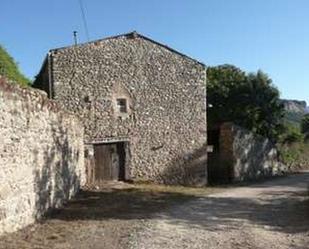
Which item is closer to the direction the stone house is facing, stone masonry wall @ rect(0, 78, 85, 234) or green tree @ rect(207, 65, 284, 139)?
the stone masonry wall

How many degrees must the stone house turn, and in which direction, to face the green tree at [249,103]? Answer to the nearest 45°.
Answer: approximately 135° to its left

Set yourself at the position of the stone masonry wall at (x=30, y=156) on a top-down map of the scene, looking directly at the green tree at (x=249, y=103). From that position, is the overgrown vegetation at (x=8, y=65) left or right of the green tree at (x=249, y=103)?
left

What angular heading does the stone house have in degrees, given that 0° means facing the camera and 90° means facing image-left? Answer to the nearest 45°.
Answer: approximately 0°

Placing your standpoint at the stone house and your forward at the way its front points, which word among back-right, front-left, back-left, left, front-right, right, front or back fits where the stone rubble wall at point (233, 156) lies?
back-left

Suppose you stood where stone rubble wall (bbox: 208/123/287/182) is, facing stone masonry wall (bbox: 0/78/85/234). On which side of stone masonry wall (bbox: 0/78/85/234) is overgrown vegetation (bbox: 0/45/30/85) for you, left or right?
right

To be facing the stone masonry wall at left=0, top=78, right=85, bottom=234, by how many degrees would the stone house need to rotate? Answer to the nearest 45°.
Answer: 0° — it already faces it

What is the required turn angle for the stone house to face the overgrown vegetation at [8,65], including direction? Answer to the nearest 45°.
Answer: approximately 90° to its right
